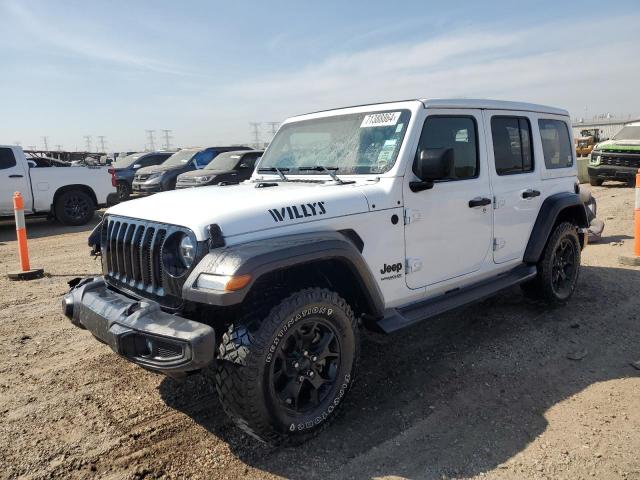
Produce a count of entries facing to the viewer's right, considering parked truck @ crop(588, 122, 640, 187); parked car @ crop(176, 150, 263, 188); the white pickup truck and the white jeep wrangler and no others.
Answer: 0

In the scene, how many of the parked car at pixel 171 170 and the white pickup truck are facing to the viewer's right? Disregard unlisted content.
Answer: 0

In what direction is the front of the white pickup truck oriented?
to the viewer's left

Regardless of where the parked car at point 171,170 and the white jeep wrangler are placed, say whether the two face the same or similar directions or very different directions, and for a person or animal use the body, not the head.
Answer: same or similar directions

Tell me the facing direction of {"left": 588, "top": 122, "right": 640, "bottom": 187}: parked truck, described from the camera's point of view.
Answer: facing the viewer and to the left of the viewer

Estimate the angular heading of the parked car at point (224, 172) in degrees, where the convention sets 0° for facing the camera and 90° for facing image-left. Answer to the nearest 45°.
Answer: approximately 45°

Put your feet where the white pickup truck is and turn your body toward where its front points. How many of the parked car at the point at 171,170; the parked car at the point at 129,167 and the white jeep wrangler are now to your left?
1

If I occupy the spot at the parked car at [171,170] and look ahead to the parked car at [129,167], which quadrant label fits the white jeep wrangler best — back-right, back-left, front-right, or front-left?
back-left

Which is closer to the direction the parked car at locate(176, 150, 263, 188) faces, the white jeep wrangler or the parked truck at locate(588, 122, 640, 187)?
the white jeep wrangler

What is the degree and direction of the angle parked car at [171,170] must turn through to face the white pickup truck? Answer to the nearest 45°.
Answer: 0° — it already faces it
